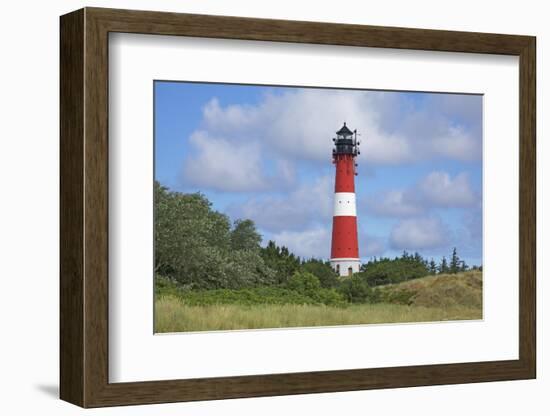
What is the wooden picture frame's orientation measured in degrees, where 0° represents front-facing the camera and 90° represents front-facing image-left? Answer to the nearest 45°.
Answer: approximately 315°
